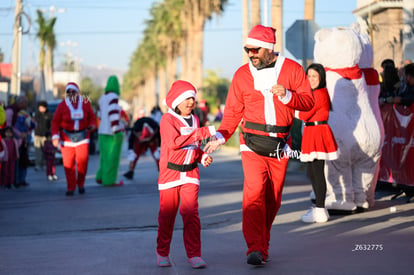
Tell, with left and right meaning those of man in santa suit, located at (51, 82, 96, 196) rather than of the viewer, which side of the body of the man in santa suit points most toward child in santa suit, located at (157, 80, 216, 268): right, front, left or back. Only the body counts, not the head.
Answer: front

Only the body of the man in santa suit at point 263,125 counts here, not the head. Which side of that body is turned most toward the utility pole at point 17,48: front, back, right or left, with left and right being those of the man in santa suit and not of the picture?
back

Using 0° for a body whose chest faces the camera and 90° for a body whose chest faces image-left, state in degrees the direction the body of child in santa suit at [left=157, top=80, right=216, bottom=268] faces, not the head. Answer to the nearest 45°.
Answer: approximately 315°

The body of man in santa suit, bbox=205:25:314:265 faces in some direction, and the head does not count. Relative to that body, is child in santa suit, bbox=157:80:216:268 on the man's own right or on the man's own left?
on the man's own right

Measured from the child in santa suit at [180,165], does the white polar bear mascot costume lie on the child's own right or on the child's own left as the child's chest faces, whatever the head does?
on the child's own left

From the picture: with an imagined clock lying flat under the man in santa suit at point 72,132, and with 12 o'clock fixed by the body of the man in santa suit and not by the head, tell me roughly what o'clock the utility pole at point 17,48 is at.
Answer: The utility pole is roughly at 6 o'clock from the man in santa suit.

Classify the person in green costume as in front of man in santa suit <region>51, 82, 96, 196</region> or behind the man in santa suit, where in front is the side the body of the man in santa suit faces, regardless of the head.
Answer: behind
